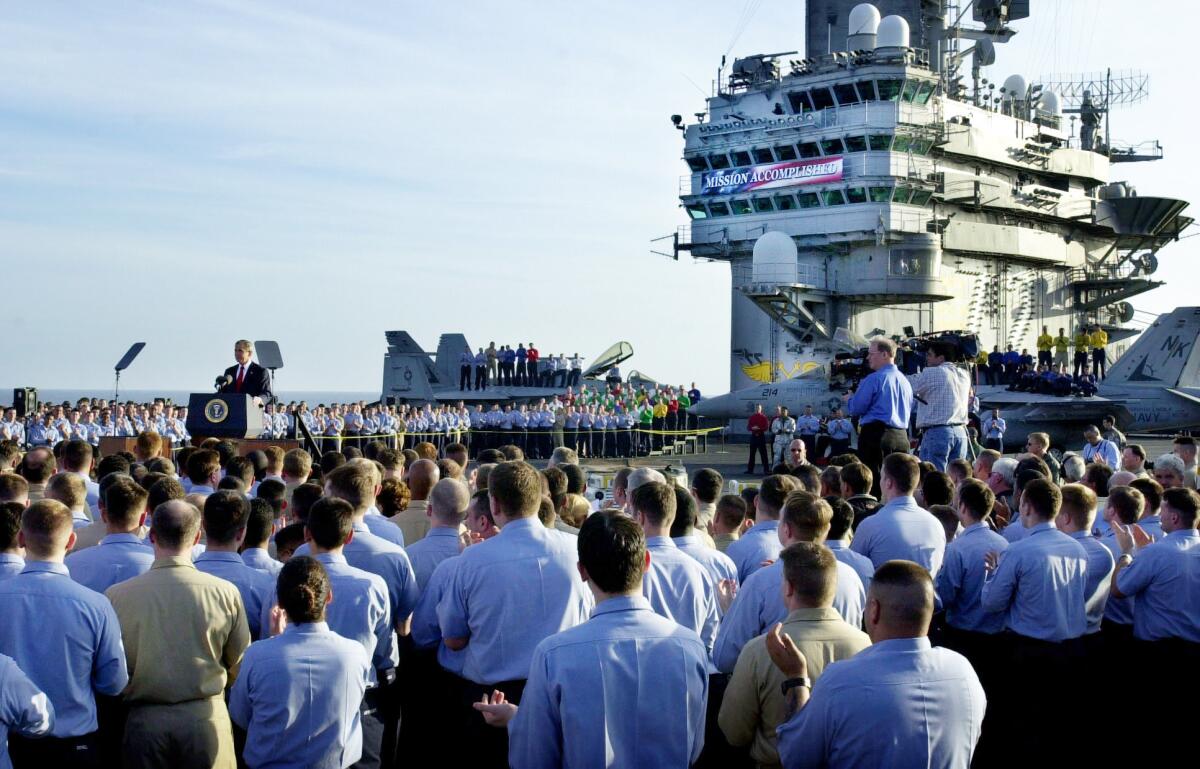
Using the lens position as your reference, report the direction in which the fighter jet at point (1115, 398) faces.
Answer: facing to the left of the viewer

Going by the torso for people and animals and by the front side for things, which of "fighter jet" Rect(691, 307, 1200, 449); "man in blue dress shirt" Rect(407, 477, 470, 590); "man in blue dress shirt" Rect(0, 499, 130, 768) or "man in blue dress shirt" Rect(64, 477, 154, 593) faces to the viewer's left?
the fighter jet

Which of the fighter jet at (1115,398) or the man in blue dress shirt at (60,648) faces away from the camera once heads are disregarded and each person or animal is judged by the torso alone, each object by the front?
the man in blue dress shirt

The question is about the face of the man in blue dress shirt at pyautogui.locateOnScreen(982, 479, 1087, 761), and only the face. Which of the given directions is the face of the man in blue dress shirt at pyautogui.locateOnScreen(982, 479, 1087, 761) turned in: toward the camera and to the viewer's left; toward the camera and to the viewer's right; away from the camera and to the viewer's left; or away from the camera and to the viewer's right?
away from the camera and to the viewer's left

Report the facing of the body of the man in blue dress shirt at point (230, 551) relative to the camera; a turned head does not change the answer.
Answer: away from the camera

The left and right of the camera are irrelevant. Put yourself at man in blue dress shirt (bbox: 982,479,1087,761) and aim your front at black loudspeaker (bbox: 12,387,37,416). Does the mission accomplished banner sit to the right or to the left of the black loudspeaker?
right

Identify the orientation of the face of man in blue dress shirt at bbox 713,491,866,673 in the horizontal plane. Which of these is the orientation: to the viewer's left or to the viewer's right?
to the viewer's left

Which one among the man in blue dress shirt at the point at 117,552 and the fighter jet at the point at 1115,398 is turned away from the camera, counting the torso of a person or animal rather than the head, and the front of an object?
the man in blue dress shirt

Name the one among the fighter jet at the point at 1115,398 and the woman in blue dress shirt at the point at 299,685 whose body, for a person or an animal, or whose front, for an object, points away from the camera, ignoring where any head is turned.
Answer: the woman in blue dress shirt

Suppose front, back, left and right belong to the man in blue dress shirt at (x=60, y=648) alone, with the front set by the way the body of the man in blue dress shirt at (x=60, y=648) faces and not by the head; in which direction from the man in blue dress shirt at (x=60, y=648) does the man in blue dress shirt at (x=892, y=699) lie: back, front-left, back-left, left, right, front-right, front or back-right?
back-right

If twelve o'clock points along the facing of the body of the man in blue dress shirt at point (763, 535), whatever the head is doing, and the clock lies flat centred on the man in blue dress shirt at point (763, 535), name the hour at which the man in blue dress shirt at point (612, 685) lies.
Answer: the man in blue dress shirt at point (612, 685) is roughly at 8 o'clock from the man in blue dress shirt at point (763, 535).

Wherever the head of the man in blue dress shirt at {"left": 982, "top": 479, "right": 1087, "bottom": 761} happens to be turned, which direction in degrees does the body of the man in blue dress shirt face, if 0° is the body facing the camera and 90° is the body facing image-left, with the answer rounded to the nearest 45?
approximately 135°

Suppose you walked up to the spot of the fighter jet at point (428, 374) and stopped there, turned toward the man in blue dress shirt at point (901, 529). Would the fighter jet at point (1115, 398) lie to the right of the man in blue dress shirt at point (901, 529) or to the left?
left

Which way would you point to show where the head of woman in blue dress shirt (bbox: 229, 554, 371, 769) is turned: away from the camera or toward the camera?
away from the camera

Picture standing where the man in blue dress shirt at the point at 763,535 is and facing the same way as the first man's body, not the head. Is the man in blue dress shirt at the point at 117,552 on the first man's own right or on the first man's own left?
on the first man's own left

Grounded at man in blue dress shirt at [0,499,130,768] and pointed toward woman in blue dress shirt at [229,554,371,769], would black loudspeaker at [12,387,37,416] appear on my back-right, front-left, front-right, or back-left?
back-left

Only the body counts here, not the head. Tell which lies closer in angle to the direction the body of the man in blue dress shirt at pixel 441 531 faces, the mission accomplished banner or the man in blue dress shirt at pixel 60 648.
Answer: the mission accomplished banner
